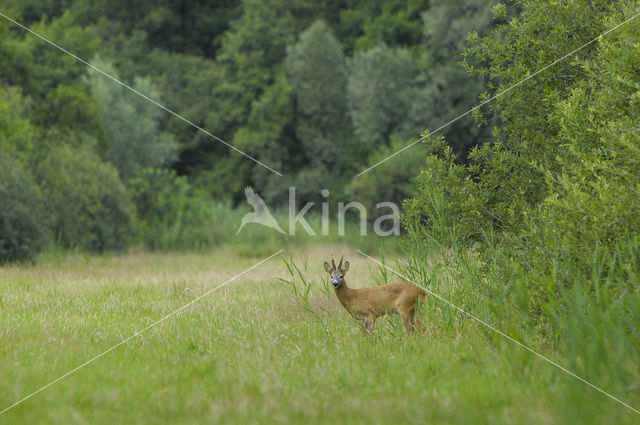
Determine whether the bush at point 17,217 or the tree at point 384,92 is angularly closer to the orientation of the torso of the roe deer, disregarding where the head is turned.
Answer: the bush

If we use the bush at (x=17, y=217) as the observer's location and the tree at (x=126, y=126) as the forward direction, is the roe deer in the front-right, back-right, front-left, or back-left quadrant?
back-right

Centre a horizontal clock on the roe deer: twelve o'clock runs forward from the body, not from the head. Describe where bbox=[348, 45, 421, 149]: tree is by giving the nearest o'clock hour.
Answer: The tree is roughly at 3 o'clock from the roe deer.

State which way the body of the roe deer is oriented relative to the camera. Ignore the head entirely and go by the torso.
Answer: to the viewer's left

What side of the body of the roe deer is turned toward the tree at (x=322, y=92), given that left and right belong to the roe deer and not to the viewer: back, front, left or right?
right
